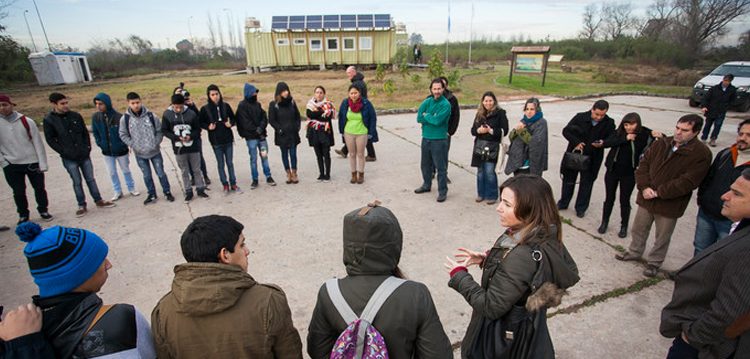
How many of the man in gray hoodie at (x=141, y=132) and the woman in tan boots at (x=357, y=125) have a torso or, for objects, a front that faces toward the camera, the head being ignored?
2

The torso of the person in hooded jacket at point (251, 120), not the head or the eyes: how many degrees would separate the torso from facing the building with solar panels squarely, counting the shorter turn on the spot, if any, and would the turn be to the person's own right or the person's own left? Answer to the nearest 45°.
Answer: approximately 135° to the person's own left

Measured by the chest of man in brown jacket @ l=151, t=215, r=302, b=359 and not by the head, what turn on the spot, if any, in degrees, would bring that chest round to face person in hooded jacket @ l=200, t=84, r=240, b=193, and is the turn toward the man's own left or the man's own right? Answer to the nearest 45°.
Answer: approximately 45° to the man's own left

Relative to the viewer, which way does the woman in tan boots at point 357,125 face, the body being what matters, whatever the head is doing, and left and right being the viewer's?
facing the viewer

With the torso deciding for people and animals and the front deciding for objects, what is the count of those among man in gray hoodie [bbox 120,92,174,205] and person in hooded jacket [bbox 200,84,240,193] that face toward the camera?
2

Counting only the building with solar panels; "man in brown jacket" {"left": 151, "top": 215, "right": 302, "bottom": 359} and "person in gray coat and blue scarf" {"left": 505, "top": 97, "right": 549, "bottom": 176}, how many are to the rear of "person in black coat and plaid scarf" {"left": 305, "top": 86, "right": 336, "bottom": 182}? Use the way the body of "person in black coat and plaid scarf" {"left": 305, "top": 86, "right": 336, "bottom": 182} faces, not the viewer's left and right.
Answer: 1

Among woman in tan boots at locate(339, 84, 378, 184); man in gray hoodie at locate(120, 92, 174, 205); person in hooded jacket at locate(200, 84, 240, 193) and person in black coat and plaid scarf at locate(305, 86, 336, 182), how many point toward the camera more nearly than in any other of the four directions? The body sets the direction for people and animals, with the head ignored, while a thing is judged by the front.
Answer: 4

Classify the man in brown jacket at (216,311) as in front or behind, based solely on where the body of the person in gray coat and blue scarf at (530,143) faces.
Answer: in front

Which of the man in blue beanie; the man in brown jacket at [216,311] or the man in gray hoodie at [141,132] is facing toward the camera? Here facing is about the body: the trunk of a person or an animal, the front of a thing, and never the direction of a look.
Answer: the man in gray hoodie

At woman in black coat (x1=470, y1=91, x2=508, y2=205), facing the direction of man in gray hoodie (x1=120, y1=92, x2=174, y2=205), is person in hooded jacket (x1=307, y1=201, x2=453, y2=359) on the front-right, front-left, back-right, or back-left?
front-left

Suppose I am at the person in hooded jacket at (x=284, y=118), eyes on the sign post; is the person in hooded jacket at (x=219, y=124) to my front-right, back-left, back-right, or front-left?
back-left

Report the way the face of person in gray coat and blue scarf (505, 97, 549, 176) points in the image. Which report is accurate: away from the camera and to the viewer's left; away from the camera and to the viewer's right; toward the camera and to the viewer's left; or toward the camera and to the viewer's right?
toward the camera and to the viewer's left

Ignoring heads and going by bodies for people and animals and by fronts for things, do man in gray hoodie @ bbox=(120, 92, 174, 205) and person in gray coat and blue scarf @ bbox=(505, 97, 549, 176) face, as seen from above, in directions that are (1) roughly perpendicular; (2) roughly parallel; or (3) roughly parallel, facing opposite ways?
roughly perpendicular

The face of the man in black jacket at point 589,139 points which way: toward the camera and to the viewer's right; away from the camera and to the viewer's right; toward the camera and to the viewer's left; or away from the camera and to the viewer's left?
toward the camera and to the viewer's left

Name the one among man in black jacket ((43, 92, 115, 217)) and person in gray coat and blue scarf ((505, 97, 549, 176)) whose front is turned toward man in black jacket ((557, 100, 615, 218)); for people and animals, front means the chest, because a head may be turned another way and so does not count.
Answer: man in black jacket ((43, 92, 115, 217))

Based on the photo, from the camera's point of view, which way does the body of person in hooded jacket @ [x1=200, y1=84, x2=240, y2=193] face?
toward the camera

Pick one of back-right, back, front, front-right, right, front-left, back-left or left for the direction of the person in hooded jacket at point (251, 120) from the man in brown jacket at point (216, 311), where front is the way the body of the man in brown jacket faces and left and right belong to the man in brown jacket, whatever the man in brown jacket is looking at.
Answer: front-left

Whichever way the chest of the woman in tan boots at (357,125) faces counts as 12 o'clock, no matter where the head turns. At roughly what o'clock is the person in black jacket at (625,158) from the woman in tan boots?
The person in black jacket is roughly at 10 o'clock from the woman in tan boots.

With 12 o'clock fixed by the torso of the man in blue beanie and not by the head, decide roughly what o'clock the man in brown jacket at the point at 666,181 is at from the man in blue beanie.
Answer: The man in brown jacket is roughly at 2 o'clock from the man in blue beanie.

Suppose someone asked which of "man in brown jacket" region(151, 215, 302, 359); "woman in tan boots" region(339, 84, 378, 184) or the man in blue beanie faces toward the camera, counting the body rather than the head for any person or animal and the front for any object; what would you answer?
the woman in tan boots
